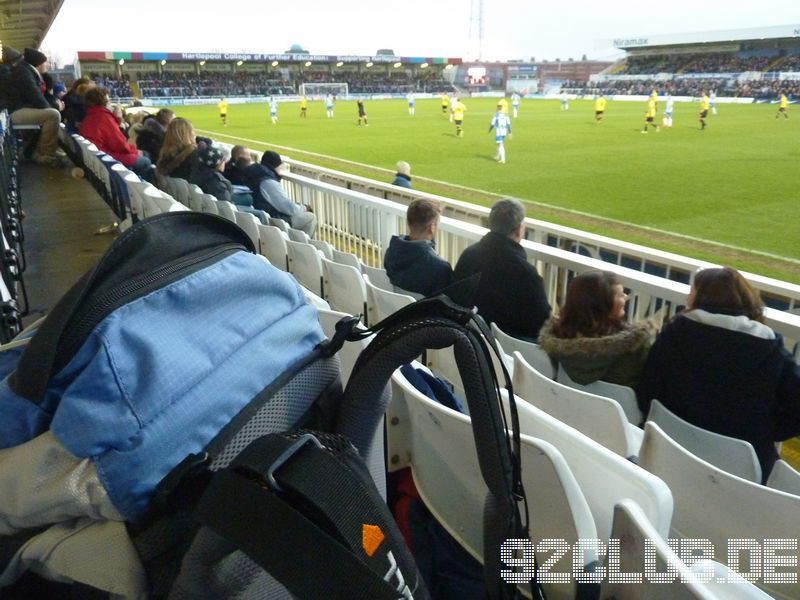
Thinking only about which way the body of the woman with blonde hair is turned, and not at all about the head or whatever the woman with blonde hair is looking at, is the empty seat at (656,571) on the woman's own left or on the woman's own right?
on the woman's own right

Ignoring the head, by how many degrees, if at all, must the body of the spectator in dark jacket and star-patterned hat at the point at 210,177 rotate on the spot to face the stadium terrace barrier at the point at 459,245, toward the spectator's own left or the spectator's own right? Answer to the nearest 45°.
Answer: approximately 90° to the spectator's own right

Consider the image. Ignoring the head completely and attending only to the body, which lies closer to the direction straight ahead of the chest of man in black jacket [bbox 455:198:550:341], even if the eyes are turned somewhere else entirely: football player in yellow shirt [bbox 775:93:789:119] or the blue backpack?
the football player in yellow shirt

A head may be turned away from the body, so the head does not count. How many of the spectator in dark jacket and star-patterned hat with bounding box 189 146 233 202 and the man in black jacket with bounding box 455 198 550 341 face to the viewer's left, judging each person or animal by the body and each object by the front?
0

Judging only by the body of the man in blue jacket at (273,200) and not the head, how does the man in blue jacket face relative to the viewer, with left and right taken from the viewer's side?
facing to the right of the viewer

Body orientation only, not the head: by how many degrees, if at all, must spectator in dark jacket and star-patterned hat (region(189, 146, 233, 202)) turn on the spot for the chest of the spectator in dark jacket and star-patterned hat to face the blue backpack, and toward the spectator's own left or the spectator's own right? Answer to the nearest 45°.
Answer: approximately 135° to the spectator's own right

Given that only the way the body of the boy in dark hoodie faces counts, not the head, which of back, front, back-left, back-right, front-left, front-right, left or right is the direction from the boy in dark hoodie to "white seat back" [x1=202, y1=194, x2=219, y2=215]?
left

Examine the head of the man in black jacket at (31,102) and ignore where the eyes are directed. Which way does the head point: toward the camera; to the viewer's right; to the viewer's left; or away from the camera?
to the viewer's right

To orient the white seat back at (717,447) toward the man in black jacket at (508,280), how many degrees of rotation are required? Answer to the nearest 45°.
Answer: approximately 90° to its left

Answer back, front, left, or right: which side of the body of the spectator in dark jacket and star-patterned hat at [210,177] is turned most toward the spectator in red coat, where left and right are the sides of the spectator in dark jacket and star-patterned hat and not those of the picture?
left
